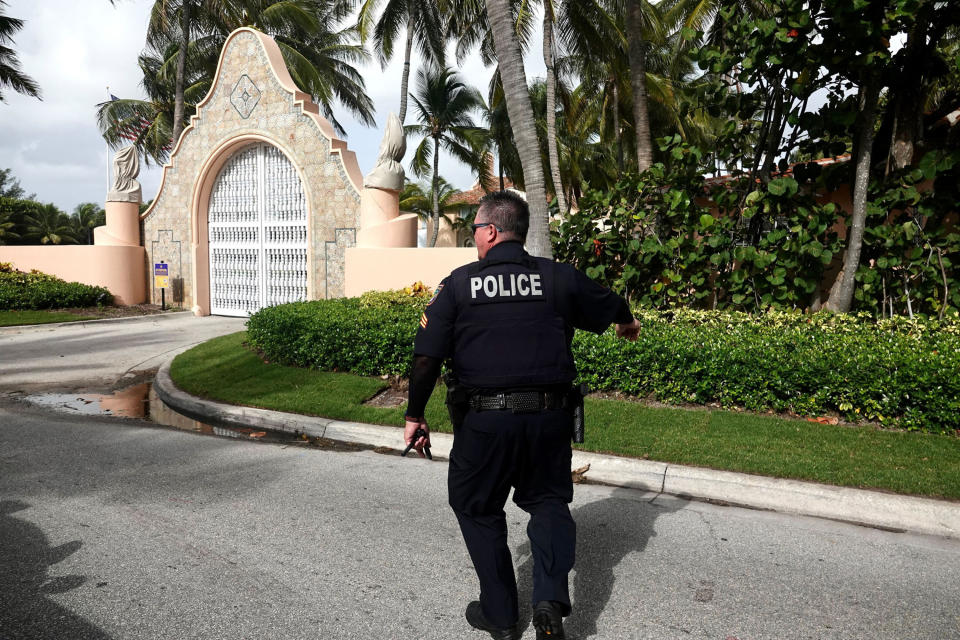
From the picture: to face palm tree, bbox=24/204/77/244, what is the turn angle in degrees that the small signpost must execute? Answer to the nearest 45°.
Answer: approximately 180°

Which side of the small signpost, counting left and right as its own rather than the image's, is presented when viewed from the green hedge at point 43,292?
right

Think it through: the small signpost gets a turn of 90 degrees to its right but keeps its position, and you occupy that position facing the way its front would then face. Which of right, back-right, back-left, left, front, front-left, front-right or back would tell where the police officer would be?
left

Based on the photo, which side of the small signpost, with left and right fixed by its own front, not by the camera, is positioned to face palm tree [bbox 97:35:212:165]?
back

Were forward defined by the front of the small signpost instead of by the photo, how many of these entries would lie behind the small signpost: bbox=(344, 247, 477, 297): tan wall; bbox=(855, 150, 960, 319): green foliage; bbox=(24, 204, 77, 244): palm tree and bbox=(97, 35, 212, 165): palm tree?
2

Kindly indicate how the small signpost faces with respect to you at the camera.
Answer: facing the viewer

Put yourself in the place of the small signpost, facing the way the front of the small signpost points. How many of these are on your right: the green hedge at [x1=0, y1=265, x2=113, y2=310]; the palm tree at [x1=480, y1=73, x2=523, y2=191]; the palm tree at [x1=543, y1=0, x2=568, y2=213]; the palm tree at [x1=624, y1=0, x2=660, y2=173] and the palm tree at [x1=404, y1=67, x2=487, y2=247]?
1

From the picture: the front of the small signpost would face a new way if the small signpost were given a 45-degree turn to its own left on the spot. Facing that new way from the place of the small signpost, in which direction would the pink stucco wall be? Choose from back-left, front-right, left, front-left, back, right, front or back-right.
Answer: back

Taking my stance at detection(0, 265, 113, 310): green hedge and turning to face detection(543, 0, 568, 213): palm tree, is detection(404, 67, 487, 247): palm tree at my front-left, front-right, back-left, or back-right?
front-left

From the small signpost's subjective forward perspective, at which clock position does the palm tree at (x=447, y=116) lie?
The palm tree is roughly at 8 o'clock from the small signpost.
